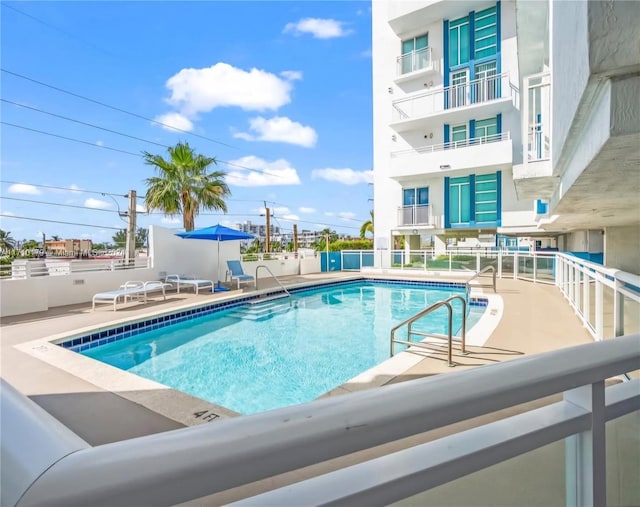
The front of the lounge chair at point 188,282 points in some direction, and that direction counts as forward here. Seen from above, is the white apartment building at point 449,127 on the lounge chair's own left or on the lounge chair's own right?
on the lounge chair's own left

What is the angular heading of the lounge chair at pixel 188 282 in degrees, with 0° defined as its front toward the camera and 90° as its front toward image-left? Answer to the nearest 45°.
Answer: approximately 315°

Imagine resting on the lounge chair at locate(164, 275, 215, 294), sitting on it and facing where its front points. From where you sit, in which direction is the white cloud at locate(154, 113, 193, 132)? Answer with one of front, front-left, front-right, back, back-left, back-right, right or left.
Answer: back-left

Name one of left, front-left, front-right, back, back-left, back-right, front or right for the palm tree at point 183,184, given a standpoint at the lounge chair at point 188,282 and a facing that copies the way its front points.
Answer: back-left

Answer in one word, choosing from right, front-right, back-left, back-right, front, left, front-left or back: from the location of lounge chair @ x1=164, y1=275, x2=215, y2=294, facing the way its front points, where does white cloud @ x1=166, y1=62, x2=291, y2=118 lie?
back-left
